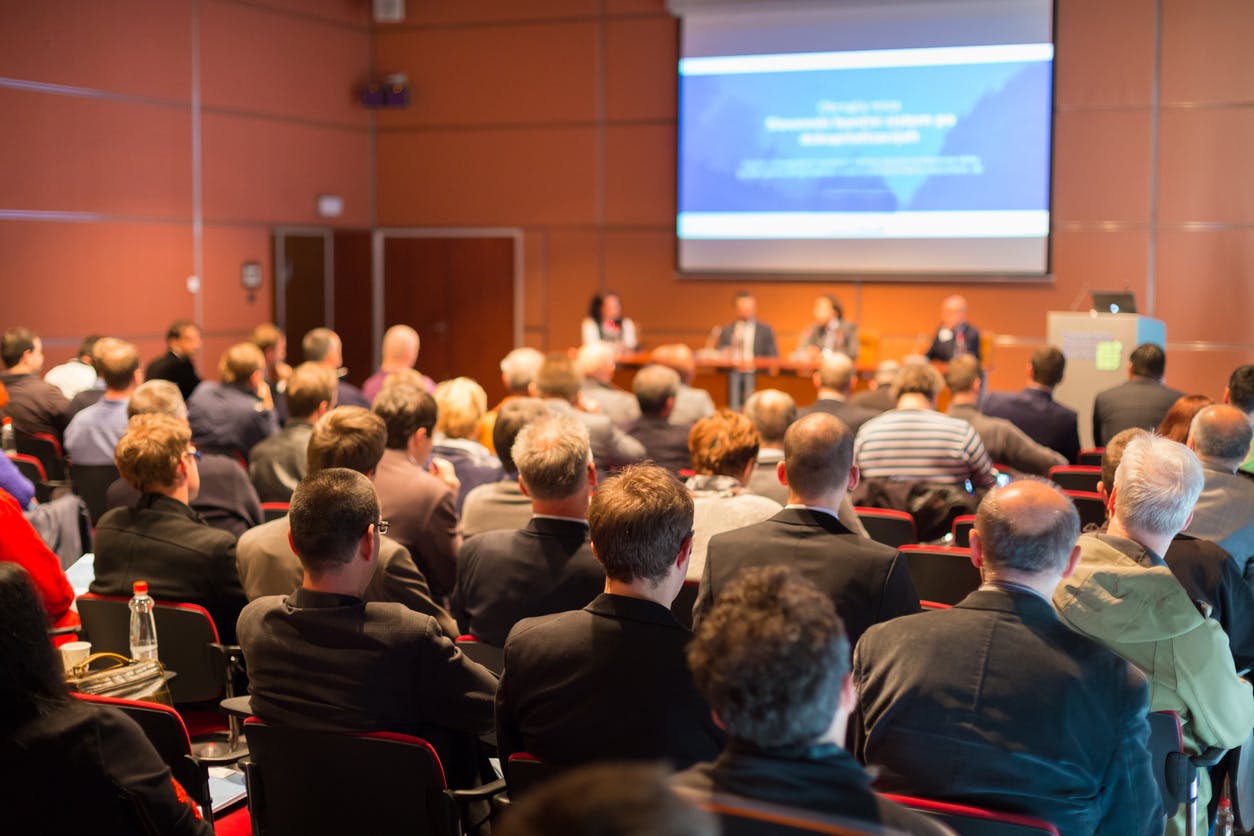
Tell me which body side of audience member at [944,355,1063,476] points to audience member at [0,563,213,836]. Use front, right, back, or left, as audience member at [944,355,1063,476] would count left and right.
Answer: back

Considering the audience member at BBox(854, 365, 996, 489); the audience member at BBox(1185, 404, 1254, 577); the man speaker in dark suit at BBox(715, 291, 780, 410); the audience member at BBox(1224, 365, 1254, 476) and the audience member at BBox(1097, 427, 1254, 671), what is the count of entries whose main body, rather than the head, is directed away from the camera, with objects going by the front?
4

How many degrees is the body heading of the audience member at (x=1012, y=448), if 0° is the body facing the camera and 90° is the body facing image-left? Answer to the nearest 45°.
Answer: approximately 180°

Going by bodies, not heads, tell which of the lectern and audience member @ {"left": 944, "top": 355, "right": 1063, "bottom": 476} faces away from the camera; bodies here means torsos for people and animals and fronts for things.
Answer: the audience member

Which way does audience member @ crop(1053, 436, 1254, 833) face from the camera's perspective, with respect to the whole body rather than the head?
away from the camera

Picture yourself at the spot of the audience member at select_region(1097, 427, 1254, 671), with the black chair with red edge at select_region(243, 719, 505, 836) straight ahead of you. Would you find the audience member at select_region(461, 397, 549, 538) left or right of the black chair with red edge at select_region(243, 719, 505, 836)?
right

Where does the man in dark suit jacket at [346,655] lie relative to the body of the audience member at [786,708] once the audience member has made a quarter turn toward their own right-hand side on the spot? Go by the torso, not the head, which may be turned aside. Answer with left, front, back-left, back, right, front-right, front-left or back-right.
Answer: back-left

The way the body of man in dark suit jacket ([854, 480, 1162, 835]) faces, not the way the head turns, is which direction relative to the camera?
away from the camera

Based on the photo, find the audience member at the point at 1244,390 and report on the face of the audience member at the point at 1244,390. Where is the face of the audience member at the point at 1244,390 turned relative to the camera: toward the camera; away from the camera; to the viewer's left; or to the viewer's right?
away from the camera

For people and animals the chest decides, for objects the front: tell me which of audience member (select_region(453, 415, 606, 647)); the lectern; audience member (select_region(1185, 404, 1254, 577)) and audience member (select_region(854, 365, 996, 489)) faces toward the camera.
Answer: the lectern

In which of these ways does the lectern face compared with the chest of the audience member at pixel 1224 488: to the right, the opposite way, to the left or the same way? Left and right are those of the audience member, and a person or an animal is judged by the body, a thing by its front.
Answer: the opposite way

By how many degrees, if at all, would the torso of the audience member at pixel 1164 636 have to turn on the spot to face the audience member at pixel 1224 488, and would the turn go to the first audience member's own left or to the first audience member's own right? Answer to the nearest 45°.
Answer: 0° — they already face them

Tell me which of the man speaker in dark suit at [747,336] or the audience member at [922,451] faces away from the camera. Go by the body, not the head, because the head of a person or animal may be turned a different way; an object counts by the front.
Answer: the audience member

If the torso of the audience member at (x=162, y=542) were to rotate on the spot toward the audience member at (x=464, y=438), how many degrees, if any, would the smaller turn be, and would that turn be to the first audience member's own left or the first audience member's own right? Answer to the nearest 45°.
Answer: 0° — they already face them

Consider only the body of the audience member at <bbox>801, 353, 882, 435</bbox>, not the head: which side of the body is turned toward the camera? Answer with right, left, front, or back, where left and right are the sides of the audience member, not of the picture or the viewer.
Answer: back

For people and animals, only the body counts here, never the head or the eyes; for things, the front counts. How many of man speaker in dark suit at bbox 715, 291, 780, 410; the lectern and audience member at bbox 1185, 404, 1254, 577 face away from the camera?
1

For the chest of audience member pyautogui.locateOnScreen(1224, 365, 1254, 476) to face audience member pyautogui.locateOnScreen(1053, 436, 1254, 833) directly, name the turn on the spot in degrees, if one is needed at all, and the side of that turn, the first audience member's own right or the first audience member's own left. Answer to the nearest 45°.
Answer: approximately 180°
